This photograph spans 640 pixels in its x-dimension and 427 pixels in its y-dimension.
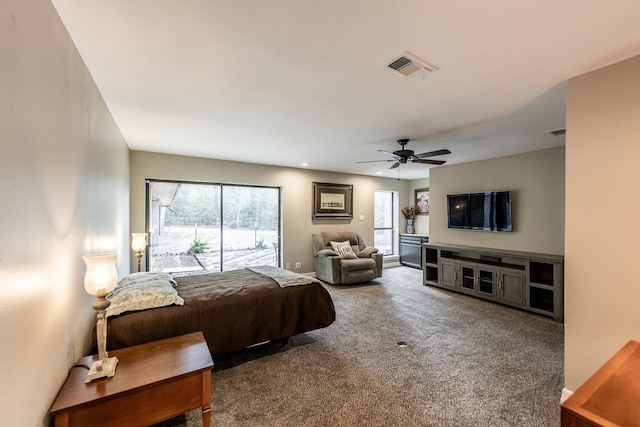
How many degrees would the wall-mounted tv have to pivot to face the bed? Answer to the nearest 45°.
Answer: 0° — it already faces it

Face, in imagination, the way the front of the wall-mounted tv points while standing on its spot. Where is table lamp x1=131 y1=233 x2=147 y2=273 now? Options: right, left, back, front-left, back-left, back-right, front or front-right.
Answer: front

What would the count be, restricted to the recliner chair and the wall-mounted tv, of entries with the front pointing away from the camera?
0

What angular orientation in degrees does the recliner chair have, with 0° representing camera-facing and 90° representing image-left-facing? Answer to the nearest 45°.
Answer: approximately 315°

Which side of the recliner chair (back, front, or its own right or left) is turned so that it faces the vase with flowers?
left

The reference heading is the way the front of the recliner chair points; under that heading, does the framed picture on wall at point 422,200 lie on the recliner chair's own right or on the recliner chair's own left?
on the recliner chair's own left

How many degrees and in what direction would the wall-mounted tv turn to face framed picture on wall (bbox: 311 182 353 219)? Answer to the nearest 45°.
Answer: approximately 45° to its right

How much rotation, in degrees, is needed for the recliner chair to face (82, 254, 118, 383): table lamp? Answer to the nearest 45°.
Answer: approximately 45° to its right

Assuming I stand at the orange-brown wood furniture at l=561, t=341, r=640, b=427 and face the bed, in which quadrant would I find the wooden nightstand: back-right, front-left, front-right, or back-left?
front-left

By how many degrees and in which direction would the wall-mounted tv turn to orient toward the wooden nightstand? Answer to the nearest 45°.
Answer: approximately 45° to its left

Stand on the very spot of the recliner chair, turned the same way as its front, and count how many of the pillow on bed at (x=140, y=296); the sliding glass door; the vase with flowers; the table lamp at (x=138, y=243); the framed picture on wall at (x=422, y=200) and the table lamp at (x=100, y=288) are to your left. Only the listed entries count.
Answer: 2

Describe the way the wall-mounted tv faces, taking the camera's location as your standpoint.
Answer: facing the viewer and to the left of the viewer

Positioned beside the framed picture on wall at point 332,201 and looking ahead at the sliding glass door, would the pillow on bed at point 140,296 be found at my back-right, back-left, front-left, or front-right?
front-left

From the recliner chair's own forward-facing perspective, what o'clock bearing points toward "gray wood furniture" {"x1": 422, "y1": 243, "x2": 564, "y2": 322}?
The gray wood furniture is roughly at 11 o'clock from the recliner chair.

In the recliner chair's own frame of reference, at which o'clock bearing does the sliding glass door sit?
The sliding glass door is roughly at 4 o'clock from the recliner chair.

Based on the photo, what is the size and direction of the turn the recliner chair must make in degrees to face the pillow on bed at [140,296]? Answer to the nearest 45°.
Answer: approximately 90° to its right

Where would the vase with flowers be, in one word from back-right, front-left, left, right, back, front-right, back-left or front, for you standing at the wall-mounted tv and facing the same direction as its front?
right

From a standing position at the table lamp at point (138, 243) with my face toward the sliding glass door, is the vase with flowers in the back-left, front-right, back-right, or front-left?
front-right

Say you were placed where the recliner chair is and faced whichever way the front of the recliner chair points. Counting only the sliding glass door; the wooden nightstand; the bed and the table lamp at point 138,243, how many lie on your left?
0

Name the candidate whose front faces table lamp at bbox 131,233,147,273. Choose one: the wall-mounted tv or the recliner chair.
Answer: the wall-mounted tv

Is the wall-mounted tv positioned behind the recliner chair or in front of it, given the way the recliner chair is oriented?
in front
